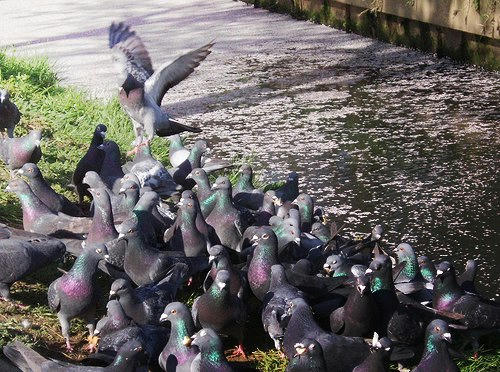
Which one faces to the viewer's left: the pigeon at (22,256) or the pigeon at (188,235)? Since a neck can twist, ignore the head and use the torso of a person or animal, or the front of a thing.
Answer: the pigeon at (22,256)

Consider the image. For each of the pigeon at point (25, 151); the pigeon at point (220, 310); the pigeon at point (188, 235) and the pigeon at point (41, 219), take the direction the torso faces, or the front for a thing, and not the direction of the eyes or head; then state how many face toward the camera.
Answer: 2

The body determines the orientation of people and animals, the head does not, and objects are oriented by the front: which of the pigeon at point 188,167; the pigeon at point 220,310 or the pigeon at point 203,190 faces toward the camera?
the pigeon at point 220,310

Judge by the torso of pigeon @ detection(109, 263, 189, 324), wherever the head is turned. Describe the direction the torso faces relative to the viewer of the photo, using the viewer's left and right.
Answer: facing the viewer and to the left of the viewer

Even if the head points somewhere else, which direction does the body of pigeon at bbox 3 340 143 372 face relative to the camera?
to the viewer's right

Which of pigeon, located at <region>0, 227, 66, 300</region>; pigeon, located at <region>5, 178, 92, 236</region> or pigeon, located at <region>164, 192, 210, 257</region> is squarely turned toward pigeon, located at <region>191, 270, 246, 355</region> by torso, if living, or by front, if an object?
pigeon, located at <region>164, 192, 210, 257</region>

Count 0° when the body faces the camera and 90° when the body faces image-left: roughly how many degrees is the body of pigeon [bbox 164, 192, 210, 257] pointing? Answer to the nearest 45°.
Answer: approximately 0°

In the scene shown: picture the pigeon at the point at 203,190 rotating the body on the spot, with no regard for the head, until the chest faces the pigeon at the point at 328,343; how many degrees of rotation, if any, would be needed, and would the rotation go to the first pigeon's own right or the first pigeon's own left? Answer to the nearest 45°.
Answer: approximately 90° to the first pigeon's own left

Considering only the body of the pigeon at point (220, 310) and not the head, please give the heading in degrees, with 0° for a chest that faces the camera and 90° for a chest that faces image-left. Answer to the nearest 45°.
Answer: approximately 0°

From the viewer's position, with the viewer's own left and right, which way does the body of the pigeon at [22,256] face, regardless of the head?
facing to the left of the viewer

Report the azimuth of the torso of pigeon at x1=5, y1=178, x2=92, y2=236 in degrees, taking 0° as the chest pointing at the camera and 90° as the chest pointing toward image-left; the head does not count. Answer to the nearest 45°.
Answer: approximately 90°
